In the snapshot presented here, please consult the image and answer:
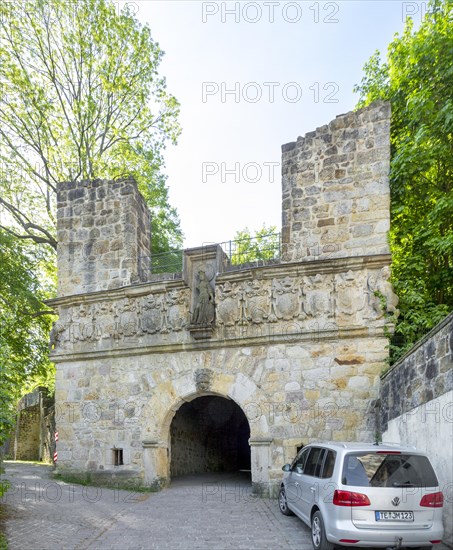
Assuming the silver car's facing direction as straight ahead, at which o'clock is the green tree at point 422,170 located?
The green tree is roughly at 2 o'clock from the silver car.

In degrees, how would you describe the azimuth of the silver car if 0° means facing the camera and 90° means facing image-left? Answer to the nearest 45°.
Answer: approximately 135°
